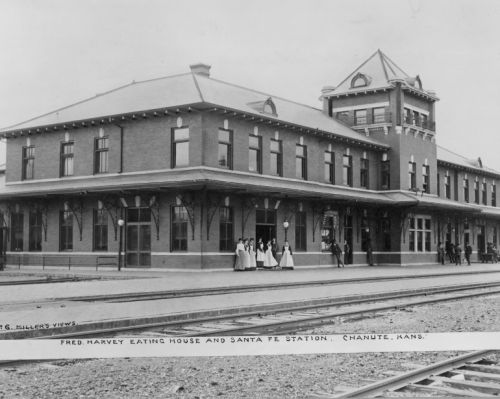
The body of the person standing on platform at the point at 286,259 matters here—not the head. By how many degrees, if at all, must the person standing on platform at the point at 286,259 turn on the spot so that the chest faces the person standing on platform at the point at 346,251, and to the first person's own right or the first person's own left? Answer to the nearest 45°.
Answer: approximately 135° to the first person's own left

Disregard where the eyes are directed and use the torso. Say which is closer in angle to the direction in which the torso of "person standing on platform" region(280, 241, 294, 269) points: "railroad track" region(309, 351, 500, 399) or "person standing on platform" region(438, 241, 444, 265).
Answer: the railroad track
